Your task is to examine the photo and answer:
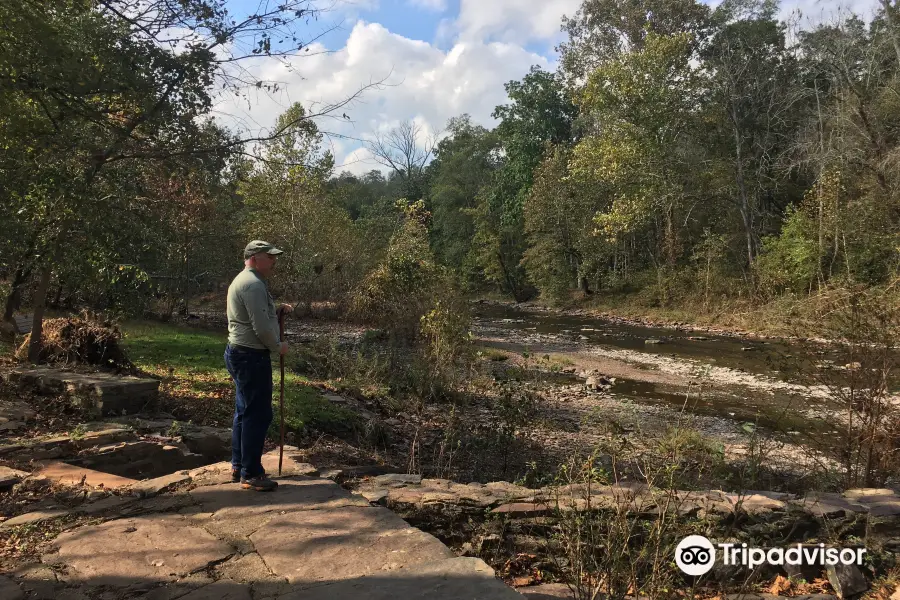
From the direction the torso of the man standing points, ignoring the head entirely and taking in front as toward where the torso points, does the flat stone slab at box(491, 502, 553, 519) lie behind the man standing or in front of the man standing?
in front

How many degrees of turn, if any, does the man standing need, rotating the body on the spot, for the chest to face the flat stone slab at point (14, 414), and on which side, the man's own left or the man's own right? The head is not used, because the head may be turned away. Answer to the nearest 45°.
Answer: approximately 135° to the man's own left

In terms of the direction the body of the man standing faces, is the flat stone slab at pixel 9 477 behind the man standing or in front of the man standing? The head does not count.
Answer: behind

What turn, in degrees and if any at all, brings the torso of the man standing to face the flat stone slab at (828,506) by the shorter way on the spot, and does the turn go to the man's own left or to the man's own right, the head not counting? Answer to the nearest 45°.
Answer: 0° — they already face it

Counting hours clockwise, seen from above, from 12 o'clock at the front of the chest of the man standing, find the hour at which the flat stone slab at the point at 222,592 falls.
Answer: The flat stone slab is roughly at 3 o'clock from the man standing.

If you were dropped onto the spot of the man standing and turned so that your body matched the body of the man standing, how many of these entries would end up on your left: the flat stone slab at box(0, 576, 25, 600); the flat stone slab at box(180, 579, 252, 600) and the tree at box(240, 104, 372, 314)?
1

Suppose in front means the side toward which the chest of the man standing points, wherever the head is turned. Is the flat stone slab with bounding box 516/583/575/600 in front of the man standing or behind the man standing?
in front

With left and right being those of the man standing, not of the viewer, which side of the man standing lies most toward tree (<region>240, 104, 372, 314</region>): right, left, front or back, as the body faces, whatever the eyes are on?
left

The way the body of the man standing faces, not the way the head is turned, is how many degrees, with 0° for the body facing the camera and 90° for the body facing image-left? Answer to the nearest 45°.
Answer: approximately 270°

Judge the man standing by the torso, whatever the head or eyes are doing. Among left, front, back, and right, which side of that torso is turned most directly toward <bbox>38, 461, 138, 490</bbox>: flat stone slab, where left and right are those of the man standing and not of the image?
back

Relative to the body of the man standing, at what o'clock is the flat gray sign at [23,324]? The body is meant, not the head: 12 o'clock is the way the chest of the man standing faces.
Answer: The flat gray sign is roughly at 8 o'clock from the man standing.
